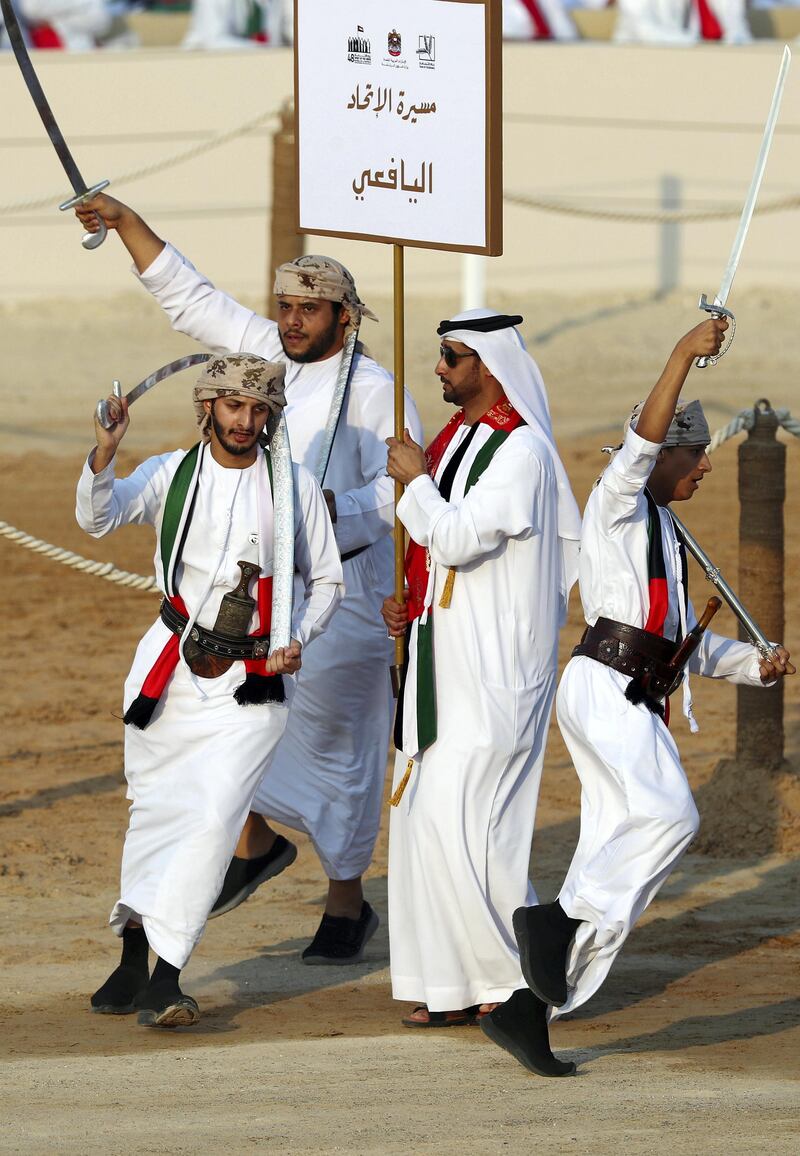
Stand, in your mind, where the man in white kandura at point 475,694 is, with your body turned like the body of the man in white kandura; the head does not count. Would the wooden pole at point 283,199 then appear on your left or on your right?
on your right

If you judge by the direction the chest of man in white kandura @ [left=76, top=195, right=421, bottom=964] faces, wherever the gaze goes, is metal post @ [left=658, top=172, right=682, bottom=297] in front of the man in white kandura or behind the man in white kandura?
behind

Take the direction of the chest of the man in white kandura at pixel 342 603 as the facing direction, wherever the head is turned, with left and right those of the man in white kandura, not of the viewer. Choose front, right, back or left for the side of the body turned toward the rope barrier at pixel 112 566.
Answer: right

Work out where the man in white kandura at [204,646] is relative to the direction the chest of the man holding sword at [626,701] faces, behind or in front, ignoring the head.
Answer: behind

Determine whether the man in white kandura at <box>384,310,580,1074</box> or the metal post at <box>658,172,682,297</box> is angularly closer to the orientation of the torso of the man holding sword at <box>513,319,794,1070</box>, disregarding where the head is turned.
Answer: the metal post

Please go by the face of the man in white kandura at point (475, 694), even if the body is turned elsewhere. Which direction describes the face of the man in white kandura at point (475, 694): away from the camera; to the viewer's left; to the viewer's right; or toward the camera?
to the viewer's left

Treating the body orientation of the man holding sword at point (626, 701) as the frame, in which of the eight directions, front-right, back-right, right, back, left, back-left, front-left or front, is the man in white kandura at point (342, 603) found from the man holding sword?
back-left

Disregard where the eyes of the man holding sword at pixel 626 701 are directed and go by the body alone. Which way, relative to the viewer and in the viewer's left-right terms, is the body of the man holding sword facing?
facing to the right of the viewer

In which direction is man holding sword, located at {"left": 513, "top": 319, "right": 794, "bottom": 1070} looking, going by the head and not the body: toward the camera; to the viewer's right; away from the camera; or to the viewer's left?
to the viewer's right

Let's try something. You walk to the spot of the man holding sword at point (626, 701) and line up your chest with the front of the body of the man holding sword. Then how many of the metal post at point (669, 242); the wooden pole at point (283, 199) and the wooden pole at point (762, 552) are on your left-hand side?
3

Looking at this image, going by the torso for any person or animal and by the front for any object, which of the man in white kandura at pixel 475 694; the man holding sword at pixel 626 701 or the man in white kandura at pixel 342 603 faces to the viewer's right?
the man holding sword

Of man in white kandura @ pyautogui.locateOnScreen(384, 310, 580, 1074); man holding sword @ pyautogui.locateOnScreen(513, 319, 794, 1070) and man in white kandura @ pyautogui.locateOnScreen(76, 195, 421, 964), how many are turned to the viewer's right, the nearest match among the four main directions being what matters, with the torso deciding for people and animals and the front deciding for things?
1
